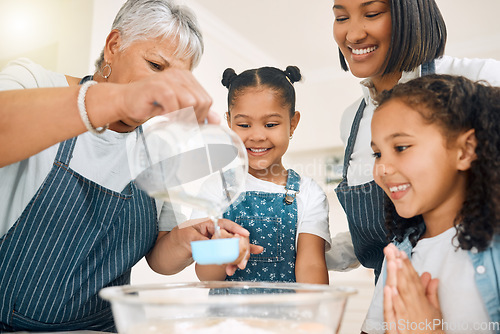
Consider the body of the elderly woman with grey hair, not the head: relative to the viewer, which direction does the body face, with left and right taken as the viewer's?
facing the viewer and to the right of the viewer

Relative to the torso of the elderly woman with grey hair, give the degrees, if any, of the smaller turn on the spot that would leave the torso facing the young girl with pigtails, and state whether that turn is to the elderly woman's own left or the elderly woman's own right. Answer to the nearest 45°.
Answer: approximately 90° to the elderly woman's own left

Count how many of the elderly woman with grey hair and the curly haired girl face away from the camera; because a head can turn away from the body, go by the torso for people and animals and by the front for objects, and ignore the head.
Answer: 0

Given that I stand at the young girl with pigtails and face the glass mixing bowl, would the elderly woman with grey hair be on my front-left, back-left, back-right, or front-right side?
front-right

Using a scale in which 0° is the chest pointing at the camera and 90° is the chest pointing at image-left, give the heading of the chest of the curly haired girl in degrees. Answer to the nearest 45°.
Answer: approximately 45°

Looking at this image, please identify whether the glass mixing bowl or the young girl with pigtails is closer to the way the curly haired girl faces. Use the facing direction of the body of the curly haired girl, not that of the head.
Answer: the glass mixing bowl

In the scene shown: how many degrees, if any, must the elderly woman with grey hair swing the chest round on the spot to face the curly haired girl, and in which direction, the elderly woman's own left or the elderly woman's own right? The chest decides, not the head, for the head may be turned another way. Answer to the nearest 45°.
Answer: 0° — they already face them

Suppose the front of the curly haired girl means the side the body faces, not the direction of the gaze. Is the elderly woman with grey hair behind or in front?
in front

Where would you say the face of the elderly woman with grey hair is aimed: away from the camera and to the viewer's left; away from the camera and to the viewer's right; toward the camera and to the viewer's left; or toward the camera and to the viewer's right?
toward the camera and to the viewer's right

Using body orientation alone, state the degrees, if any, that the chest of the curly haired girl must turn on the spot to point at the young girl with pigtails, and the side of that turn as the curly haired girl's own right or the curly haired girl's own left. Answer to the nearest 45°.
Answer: approximately 90° to the curly haired girl's own right

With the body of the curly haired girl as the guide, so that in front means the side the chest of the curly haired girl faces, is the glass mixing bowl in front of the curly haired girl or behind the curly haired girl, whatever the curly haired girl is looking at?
in front

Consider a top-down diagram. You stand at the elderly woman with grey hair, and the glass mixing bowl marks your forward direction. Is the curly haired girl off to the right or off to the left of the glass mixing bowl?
left

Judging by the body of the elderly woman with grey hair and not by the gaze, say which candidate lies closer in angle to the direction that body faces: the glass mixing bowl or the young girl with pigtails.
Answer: the glass mixing bowl
